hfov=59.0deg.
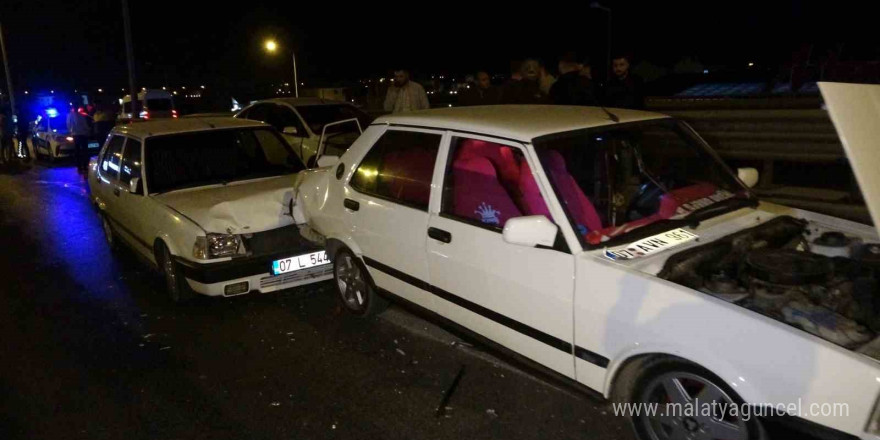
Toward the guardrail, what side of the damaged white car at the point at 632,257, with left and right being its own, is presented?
left

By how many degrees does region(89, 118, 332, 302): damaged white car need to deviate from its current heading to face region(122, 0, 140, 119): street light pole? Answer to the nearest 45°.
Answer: approximately 135° to its left

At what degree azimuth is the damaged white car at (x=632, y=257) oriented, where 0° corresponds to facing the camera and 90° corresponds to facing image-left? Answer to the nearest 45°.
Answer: approximately 315°

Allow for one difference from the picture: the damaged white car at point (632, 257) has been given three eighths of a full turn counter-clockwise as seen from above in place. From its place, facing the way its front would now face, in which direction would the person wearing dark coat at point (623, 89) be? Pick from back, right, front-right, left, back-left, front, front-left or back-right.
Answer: front

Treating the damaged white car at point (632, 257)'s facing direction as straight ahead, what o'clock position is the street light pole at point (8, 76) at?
The street light pole is roughly at 6 o'clock from the damaged white car.

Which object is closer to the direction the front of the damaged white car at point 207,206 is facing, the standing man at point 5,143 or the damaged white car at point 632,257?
the damaged white car

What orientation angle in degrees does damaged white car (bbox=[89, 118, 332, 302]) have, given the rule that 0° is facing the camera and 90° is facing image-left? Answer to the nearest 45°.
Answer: approximately 315°

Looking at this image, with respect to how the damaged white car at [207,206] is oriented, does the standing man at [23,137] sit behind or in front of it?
behind

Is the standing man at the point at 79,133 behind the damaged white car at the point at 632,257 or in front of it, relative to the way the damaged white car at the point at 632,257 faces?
behind
